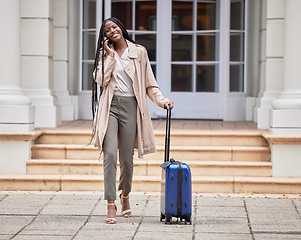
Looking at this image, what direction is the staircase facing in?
toward the camera

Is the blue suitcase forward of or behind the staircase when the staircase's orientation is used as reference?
forward

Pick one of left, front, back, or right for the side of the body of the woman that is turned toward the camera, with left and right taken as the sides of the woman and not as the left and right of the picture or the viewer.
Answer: front

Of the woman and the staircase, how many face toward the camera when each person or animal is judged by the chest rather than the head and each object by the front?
2
